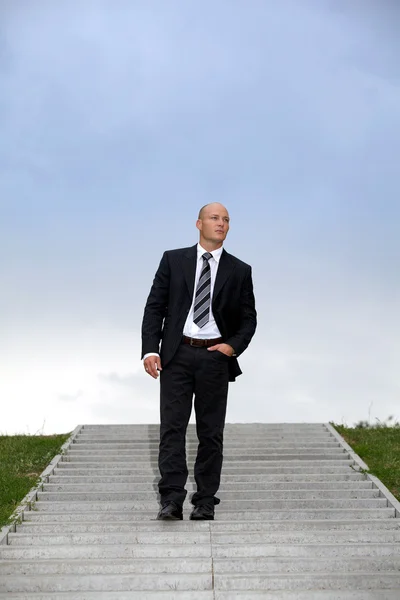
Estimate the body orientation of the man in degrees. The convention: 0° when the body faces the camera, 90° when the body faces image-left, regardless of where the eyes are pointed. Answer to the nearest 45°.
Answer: approximately 0°

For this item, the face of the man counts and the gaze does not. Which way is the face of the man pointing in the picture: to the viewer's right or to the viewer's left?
to the viewer's right

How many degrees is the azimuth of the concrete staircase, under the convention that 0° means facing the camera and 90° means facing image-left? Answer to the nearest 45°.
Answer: approximately 0°
